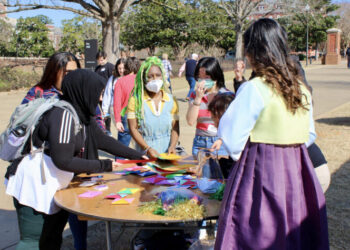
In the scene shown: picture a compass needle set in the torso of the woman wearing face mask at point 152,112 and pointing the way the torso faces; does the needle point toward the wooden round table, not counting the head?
yes

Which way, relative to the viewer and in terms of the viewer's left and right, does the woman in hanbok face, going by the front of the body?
facing away from the viewer and to the left of the viewer

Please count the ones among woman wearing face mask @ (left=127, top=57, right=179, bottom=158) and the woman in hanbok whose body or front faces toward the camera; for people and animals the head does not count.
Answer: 1

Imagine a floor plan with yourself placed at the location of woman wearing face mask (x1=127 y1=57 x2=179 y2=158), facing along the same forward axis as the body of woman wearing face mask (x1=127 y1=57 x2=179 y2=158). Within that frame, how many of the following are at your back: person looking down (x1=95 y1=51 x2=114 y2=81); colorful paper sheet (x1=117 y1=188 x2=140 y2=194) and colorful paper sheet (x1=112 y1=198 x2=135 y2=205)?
1

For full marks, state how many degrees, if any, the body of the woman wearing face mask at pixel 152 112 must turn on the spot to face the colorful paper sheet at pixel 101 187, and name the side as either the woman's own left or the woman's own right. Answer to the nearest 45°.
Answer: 0° — they already face it

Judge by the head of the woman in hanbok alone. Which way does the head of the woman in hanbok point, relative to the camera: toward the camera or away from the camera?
away from the camera

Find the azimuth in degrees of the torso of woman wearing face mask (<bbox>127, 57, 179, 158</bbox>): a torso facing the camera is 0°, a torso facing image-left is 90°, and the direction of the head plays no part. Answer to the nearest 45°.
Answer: approximately 0°

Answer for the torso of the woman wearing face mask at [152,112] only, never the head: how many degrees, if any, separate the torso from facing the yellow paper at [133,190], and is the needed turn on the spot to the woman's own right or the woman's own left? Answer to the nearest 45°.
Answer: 0° — they already face it

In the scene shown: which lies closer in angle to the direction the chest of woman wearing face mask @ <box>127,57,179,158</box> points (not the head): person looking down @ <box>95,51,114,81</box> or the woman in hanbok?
the woman in hanbok
